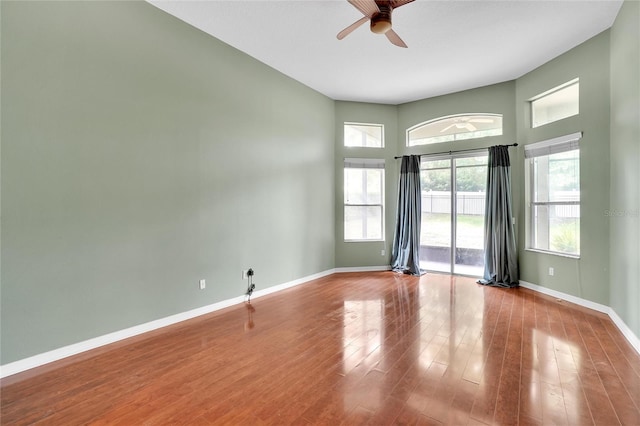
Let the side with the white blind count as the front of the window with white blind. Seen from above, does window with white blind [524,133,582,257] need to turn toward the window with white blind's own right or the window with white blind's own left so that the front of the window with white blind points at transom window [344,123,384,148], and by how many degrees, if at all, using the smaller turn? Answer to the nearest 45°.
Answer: approximately 45° to the window with white blind's own right

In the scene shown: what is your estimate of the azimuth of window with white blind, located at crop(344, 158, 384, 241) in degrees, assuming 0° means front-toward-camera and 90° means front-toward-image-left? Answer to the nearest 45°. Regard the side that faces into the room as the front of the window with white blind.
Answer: approximately 0°

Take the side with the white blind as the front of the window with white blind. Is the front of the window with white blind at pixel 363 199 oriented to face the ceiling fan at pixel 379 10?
yes

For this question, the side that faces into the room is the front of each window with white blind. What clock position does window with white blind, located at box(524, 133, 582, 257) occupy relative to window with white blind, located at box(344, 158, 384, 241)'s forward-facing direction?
window with white blind, located at box(524, 133, 582, 257) is roughly at 10 o'clock from window with white blind, located at box(344, 158, 384, 241).

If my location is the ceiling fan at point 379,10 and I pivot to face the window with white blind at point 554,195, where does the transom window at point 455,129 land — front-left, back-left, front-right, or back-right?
front-left

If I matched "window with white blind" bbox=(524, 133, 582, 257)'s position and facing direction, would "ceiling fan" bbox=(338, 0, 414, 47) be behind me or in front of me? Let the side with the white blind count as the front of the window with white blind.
in front

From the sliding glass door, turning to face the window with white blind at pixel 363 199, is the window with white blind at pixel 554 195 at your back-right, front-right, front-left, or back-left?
back-left

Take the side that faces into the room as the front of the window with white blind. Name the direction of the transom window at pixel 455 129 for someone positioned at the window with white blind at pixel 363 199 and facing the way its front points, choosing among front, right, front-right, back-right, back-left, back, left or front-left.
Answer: left

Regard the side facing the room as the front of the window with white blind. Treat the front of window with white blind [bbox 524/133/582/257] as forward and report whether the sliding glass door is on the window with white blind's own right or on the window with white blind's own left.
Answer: on the window with white blind's own right

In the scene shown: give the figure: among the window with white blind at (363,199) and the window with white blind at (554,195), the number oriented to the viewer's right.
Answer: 0

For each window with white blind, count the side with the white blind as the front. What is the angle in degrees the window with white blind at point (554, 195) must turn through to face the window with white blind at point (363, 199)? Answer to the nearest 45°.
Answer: approximately 45° to its right

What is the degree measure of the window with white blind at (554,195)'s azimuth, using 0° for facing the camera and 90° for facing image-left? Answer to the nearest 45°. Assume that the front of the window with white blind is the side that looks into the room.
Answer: approximately 45°

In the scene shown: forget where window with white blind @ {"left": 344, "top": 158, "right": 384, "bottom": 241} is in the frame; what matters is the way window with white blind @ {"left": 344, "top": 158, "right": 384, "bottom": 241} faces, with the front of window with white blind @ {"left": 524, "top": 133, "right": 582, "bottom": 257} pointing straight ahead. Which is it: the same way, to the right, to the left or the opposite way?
to the left
